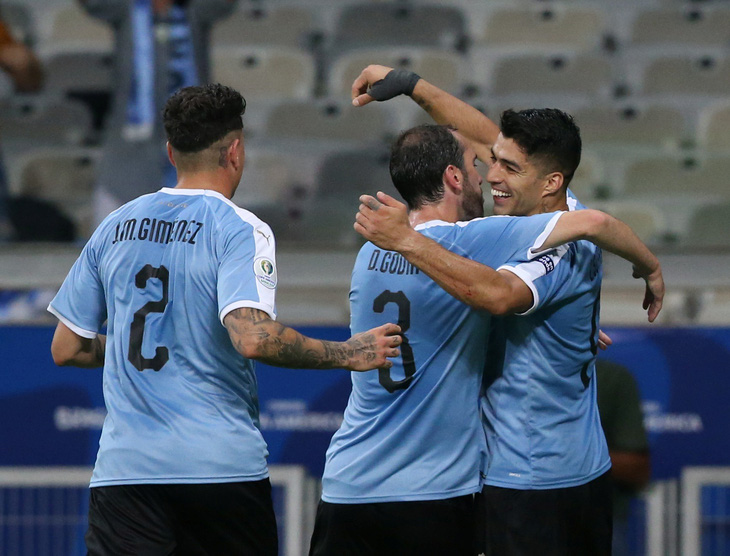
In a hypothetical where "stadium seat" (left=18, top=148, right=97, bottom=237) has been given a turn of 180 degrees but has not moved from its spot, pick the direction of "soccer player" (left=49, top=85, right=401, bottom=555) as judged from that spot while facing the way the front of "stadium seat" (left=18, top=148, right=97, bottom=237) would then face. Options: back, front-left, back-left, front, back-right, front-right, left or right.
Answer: back

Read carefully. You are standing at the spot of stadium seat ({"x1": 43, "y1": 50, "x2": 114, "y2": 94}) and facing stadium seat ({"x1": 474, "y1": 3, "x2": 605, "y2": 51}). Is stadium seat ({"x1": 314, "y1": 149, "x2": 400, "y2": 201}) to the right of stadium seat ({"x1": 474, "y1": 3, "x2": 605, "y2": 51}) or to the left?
right

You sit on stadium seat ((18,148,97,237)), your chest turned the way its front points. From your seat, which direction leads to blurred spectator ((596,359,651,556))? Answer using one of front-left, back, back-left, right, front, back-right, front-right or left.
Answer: front-left

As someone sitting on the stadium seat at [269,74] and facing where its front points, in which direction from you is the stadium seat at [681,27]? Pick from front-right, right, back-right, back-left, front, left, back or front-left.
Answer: left

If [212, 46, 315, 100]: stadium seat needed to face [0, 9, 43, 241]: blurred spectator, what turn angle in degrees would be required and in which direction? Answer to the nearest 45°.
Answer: approximately 45° to its right

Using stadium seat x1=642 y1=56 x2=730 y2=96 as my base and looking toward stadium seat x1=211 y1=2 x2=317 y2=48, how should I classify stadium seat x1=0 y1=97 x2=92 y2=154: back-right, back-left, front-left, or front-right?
front-left

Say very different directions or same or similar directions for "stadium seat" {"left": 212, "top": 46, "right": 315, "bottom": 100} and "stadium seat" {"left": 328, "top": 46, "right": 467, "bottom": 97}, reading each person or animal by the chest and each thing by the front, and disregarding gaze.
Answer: same or similar directions

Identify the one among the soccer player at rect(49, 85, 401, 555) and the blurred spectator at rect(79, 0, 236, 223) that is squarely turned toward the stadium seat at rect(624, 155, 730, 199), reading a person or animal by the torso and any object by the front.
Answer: the soccer player

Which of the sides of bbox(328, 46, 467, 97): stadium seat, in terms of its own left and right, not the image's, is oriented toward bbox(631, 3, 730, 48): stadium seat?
left

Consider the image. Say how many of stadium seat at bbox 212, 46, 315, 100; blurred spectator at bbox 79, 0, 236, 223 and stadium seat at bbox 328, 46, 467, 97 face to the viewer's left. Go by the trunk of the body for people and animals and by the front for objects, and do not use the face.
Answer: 0

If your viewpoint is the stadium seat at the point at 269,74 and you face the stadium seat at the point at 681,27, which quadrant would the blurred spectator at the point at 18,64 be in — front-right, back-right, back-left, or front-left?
back-right

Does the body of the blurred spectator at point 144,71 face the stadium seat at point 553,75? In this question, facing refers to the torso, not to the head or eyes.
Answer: no

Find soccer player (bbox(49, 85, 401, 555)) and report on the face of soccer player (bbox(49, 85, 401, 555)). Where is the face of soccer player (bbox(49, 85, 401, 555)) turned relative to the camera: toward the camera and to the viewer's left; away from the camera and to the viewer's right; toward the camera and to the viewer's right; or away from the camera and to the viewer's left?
away from the camera and to the viewer's right

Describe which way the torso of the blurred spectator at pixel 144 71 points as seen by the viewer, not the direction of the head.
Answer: toward the camera

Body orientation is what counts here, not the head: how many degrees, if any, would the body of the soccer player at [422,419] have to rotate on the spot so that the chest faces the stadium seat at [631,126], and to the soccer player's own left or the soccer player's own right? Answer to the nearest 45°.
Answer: approximately 45° to the soccer player's own left

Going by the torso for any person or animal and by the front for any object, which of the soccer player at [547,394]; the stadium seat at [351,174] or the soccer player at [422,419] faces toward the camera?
the stadium seat

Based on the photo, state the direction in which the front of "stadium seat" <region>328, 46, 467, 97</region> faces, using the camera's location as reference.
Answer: facing the viewer

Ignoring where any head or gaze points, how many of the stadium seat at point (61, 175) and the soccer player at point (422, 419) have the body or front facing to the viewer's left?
0

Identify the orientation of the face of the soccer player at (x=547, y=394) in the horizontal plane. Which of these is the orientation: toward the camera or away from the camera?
toward the camera

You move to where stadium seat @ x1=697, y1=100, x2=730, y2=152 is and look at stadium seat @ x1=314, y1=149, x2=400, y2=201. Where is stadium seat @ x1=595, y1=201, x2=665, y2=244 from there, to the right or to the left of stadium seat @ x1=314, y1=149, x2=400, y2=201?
left

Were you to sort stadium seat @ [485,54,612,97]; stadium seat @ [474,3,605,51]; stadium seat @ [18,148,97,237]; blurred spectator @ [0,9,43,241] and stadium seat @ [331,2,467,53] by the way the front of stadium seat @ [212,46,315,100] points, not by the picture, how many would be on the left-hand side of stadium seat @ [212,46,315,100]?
3
